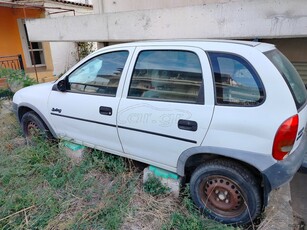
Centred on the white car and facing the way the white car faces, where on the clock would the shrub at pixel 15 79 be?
The shrub is roughly at 12 o'clock from the white car.

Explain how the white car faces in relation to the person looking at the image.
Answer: facing away from the viewer and to the left of the viewer
